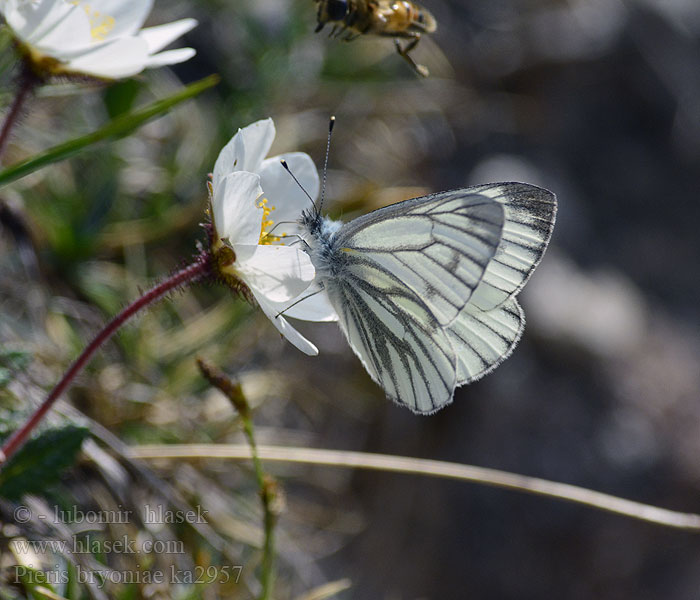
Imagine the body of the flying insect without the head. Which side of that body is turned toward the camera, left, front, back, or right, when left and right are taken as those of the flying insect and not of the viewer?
left

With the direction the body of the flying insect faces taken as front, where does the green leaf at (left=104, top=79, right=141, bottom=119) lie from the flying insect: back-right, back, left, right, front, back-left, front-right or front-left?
front-right

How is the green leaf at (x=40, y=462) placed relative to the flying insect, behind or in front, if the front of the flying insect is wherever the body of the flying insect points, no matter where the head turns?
in front

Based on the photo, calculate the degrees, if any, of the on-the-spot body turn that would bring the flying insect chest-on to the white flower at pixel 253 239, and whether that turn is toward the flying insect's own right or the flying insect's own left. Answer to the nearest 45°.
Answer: approximately 45° to the flying insect's own left

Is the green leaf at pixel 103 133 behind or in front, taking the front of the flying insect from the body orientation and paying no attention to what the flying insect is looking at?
in front
